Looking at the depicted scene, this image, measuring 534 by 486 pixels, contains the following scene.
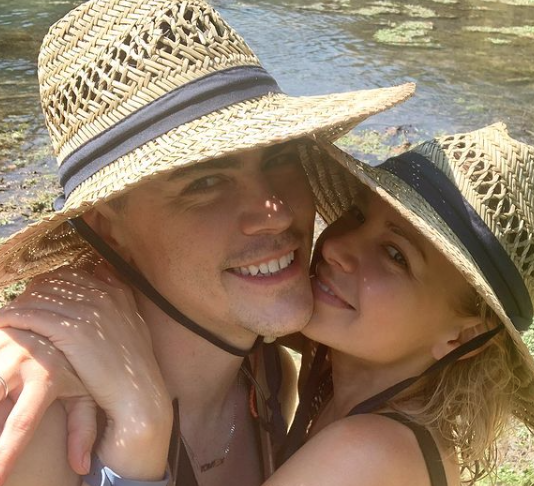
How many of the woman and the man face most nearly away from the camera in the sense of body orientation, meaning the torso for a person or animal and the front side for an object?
0

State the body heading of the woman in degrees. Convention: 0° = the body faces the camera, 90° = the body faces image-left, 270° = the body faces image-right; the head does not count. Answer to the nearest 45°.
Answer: approximately 45°

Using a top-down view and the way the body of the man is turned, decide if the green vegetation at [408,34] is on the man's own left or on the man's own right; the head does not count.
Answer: on the man's own left

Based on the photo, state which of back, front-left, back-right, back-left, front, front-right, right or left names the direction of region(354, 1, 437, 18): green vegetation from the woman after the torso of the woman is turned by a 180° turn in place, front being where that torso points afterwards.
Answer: front-left

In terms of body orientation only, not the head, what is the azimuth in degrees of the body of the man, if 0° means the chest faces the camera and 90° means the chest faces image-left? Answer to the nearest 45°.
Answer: approximately 315°

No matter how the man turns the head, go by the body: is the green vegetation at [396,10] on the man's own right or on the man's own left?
on the man's own left

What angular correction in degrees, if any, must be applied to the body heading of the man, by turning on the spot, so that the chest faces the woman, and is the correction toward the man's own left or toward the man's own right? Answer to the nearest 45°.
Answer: approximately 45° to the man's own left

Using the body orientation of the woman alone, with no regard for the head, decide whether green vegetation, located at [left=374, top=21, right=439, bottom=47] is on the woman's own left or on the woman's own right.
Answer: on the woman's own right
